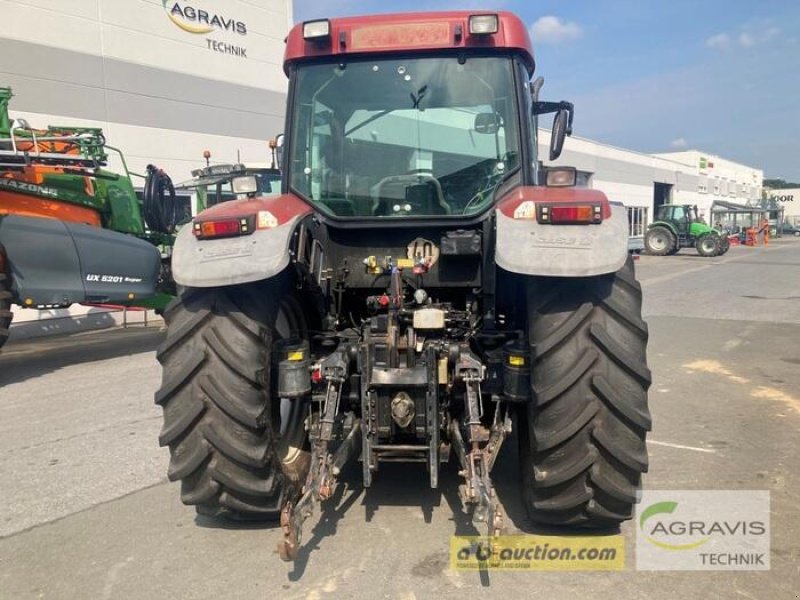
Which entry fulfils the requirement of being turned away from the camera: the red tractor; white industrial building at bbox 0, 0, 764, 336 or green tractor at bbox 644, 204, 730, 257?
the red tractor

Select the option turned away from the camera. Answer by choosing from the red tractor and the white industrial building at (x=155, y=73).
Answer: the red tractor

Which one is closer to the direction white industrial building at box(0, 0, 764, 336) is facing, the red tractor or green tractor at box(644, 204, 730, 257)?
the red tractor

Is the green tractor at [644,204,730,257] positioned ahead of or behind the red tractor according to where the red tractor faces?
ahead

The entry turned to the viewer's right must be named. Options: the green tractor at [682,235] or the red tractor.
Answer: the green tractor

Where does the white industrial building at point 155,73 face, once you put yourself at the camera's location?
facing the viewer and to the right of the viewer

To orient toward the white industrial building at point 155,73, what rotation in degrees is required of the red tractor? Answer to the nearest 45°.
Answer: approximately 45° to its left

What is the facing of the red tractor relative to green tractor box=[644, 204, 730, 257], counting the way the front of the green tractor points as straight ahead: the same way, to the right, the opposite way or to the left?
to the left

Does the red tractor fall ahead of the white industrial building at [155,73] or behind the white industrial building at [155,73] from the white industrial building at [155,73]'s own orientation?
ahead

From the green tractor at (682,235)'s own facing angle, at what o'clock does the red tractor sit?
The red tractor is roughly at 3 o'clock from the green tractor.

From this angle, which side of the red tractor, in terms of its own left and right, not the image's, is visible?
back

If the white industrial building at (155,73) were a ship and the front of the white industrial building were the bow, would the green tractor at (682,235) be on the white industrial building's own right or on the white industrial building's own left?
on the white industrial building's own left

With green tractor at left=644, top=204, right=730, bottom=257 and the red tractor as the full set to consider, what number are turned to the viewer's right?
1

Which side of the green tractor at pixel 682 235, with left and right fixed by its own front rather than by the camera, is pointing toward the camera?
right

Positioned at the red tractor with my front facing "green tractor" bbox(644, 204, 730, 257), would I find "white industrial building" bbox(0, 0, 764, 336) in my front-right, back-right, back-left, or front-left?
front-left

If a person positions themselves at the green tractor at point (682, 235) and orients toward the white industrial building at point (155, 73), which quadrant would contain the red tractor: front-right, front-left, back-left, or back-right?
front-left
